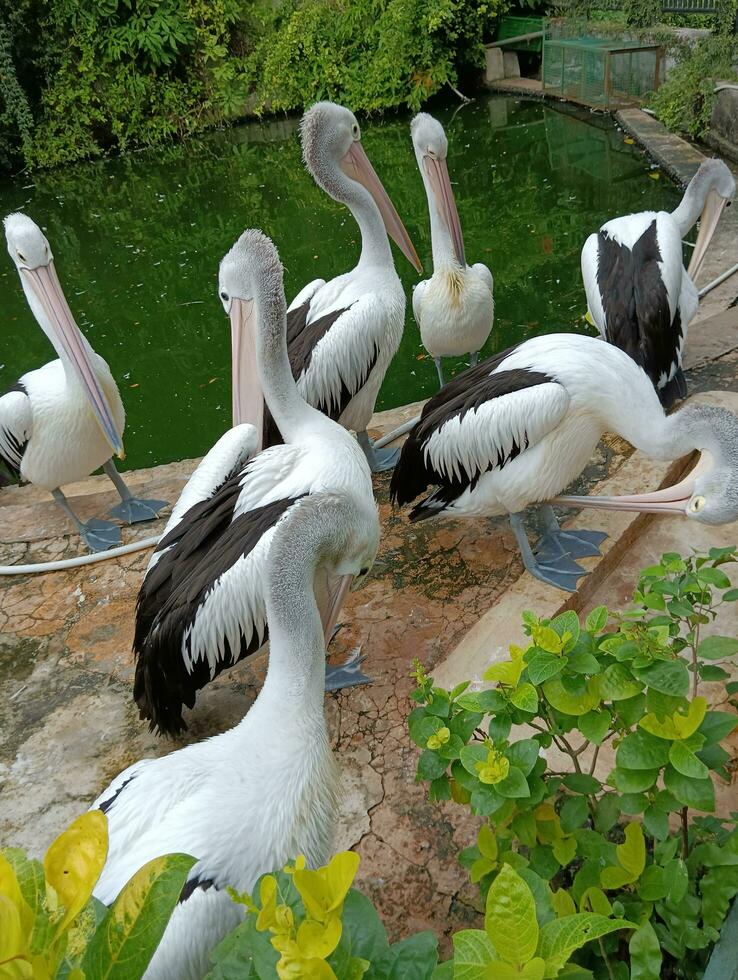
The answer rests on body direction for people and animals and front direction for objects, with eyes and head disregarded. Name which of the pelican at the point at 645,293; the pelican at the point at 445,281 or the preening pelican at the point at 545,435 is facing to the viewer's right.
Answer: the preening pelican

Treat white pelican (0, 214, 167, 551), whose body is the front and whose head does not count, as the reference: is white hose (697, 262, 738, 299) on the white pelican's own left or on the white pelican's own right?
on the white pelican's own left

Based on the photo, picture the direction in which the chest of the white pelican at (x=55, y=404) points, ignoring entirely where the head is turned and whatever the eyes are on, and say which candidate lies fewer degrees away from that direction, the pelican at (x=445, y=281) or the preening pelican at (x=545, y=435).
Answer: the preening pelican

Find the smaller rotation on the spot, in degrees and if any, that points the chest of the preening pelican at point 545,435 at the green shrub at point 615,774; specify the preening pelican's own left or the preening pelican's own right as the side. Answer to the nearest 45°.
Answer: approximately 90° to the preening pelican's own right

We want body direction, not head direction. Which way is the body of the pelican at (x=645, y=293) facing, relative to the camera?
away from the camera

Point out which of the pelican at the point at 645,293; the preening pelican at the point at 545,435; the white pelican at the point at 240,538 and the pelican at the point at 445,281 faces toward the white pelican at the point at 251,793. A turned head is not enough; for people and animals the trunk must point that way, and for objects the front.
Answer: the pelican at the point at 445,281

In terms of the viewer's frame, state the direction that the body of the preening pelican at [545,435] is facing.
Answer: to the viewer's right

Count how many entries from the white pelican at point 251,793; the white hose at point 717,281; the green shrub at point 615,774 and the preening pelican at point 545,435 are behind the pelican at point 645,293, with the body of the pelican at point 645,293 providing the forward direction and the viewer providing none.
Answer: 3

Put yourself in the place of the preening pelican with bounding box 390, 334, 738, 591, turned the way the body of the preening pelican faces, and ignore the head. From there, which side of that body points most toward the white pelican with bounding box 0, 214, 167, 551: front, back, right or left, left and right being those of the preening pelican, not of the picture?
back

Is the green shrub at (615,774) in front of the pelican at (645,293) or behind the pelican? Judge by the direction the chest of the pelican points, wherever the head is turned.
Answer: behind

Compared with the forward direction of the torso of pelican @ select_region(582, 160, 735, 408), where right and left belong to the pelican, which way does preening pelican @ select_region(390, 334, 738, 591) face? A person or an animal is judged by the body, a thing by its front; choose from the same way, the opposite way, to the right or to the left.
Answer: to the right
